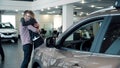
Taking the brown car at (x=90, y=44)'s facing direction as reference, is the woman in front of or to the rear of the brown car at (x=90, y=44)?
in front

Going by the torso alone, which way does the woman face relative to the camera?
to the viewer's right

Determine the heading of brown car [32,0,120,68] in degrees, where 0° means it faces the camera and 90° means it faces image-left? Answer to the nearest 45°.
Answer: approximately 135°

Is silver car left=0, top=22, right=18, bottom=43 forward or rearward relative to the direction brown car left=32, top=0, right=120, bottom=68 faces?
forward

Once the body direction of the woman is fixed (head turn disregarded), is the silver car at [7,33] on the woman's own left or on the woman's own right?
on the woman's own left

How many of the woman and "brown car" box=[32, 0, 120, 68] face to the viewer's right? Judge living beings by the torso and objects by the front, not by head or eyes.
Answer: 1
